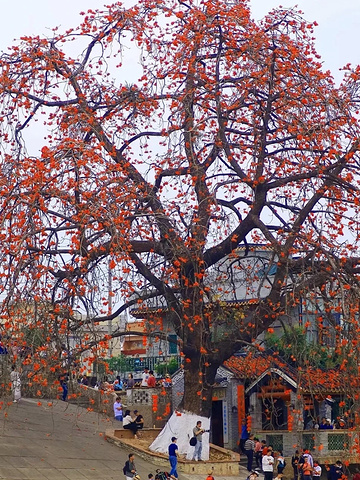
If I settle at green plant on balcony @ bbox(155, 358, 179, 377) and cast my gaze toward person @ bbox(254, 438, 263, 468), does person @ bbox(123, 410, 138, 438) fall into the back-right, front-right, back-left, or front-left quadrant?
front-right

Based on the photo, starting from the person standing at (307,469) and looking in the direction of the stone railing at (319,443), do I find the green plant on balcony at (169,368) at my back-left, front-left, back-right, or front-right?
front-left

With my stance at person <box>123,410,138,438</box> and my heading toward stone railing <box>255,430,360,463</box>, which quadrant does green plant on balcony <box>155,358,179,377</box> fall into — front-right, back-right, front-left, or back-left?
front-left

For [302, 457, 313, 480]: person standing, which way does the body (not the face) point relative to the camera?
toward the camera
